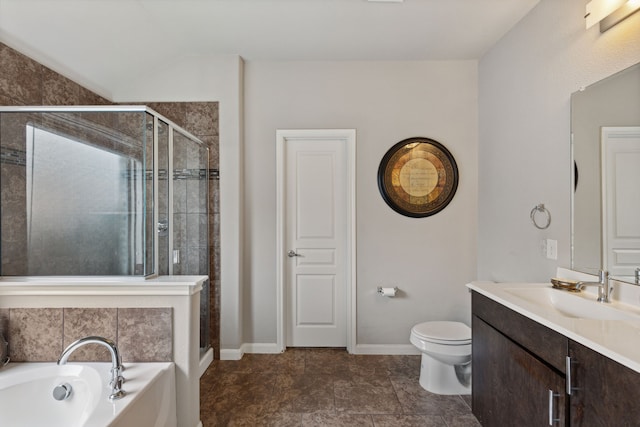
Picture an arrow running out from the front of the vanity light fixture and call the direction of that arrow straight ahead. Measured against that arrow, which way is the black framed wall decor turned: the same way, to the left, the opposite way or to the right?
to the left

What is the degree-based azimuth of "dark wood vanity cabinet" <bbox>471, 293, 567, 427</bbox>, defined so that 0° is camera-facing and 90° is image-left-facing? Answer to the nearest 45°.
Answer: approximately 45°

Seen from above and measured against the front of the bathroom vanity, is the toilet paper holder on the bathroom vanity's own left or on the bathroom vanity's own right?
on the bathroom vanity's own right

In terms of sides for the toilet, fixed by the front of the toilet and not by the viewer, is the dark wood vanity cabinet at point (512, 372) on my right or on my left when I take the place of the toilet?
on my left
